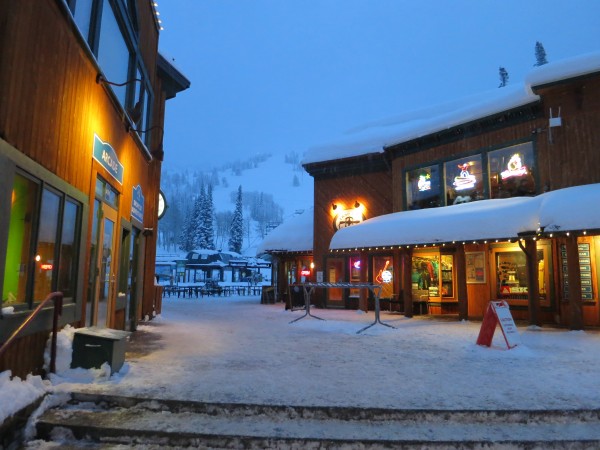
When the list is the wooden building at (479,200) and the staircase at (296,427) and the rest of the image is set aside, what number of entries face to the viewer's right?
0

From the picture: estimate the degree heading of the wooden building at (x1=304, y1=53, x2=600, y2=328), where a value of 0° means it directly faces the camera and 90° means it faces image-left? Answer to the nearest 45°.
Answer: approximately 45°

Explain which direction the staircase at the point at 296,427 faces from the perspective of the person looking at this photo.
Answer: facing the viewer

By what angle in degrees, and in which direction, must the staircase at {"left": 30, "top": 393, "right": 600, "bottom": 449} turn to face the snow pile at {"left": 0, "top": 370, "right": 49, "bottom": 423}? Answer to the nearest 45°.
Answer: approximately 90° to its right

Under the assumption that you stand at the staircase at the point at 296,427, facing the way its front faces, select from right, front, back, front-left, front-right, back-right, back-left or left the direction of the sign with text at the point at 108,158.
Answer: back-right

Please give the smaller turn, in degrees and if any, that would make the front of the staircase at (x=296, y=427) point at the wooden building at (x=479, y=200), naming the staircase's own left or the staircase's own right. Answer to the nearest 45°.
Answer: approximately 135° to the staircase's own left

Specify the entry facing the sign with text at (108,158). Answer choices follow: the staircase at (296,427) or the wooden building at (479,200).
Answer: the wooden building

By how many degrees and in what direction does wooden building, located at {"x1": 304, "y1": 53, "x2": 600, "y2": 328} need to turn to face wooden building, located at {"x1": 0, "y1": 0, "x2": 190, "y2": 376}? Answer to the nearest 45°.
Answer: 0° — it already faces it

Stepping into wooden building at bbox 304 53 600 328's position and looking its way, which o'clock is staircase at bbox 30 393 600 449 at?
The staircase is roughly at 11 o'clock from the wooden building.

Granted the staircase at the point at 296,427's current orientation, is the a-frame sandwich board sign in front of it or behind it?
behind
